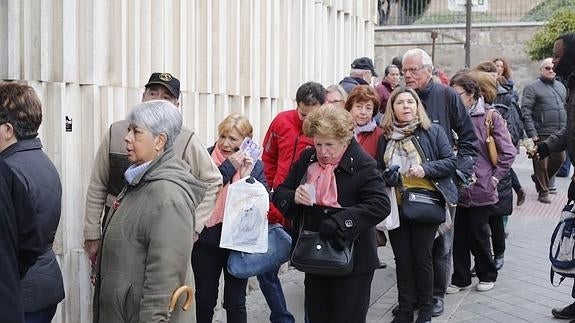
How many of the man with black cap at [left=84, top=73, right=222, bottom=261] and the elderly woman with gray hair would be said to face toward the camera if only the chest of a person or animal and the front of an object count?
1

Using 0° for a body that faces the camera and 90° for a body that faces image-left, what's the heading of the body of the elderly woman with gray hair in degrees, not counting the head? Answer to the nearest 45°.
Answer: approximately 90°

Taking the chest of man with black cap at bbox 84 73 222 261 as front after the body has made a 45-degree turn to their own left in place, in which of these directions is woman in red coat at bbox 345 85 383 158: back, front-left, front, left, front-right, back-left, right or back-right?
left

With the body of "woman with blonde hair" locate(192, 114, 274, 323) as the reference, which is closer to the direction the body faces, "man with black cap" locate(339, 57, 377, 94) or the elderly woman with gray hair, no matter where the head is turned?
the elderly woman with gray hair

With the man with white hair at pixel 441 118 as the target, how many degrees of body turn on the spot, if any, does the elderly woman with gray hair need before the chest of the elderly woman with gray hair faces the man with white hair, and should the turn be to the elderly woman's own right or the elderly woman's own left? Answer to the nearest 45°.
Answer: approximately 135° to the elderly woman's own right

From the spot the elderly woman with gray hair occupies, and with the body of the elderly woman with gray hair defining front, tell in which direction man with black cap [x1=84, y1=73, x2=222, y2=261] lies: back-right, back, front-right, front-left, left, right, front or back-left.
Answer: right

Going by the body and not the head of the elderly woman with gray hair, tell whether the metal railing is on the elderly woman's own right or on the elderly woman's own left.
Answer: on the elderly woman's own right

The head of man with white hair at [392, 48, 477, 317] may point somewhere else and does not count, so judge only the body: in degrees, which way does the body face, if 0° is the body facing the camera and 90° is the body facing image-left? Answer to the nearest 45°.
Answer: approximately 45°
